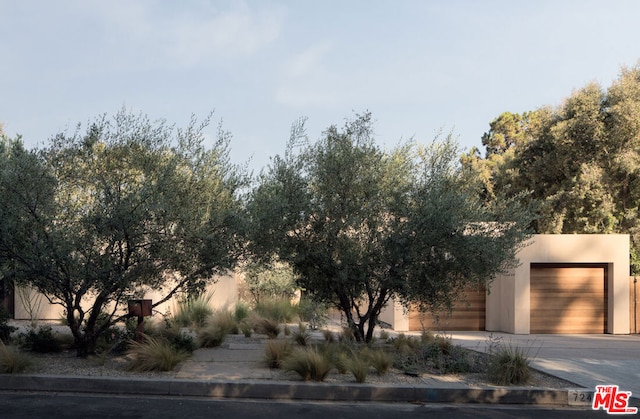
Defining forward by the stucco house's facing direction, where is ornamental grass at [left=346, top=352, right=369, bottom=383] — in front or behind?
in front

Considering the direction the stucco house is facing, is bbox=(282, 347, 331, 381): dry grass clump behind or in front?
in front

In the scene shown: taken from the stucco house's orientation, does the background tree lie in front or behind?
behind

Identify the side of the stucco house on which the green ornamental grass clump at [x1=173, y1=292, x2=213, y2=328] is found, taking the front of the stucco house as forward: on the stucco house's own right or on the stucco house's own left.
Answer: on the stucco house's own right

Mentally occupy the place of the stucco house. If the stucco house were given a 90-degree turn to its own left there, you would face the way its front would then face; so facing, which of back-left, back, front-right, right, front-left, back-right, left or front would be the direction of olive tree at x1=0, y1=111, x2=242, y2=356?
back-right

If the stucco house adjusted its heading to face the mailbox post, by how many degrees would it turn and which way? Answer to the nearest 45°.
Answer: approximately 45° to its right

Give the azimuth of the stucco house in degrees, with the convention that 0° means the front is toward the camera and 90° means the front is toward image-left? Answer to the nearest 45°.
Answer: approximately 0°
